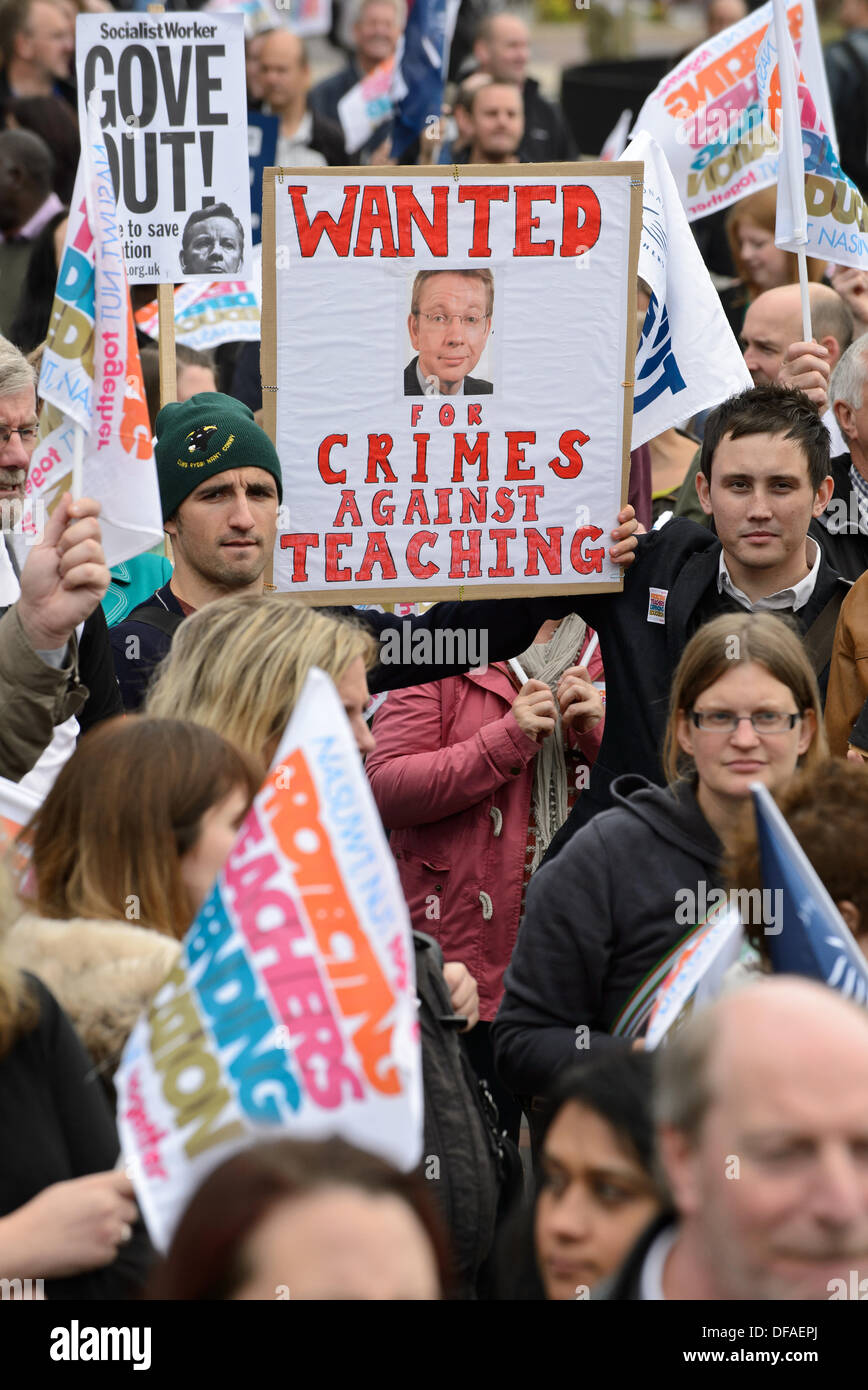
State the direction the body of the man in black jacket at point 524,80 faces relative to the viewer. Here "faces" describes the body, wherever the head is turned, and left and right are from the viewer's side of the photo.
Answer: facing the viewer and to the right of the viewer

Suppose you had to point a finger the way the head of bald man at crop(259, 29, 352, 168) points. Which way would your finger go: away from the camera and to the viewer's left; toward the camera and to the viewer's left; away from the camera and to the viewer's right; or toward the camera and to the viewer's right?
toward the camera and to the viewer's left

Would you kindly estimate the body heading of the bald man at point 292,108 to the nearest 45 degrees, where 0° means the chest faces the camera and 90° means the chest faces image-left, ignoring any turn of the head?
approximately 45°

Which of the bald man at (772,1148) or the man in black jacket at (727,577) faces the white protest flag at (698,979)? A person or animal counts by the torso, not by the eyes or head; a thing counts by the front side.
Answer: the man in black jacket

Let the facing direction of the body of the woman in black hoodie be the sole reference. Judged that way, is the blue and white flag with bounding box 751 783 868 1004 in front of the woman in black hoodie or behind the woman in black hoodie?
in front

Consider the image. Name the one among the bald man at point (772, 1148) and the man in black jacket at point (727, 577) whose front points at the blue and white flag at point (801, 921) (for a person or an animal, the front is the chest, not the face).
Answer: the man in black jacket

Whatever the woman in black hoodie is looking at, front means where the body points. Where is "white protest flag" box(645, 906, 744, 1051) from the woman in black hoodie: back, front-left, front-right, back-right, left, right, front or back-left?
front-right
